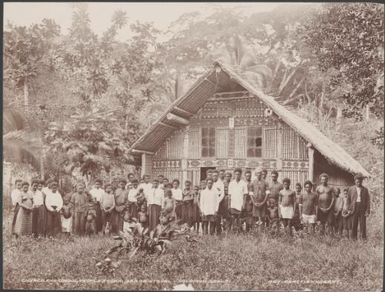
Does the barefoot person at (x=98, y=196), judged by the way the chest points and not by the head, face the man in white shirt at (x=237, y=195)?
no

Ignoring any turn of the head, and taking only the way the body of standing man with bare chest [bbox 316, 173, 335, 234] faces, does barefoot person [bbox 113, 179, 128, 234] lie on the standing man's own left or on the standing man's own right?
on the standing man's own right

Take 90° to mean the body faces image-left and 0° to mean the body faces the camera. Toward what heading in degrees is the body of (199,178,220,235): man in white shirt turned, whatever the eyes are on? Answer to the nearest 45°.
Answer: approximately 0°

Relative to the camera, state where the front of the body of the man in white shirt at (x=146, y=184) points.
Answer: toward the camera

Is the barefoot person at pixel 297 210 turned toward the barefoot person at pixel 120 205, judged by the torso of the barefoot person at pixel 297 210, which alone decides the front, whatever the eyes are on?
no

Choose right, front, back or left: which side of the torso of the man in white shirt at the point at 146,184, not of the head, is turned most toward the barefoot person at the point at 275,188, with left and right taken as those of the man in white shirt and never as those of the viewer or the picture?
left

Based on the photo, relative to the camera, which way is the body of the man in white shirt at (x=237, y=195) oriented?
toward the camera

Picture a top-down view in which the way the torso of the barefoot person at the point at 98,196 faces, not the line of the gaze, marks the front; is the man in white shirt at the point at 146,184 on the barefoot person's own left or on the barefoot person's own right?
on the barefoot person's own left

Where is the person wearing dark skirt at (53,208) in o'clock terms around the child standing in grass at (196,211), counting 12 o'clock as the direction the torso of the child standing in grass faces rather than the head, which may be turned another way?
The person wearing dark skirt is roughly at 3 o'clock from the child standing in grass.

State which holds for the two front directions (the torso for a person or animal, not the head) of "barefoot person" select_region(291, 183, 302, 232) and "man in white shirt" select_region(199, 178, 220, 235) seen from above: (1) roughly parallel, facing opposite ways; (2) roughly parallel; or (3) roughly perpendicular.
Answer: roughly parallel

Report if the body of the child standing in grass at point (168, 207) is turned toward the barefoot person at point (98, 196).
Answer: no

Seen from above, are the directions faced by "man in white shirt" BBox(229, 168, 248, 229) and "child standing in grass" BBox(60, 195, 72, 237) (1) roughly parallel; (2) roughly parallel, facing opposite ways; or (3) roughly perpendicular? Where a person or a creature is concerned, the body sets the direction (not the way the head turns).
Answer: roughly parallel

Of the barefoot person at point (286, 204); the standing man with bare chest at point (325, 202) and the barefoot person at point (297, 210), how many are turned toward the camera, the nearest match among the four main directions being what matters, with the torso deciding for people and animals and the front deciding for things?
3

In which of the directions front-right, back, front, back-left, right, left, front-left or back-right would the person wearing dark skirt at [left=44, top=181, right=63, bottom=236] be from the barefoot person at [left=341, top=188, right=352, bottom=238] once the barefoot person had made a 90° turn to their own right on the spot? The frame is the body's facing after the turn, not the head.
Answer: front

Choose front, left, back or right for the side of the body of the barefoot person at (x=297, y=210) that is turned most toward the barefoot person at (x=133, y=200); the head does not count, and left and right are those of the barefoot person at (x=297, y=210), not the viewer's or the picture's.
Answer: right

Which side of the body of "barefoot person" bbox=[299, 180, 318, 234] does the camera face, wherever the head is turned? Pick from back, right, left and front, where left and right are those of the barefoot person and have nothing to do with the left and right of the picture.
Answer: front
